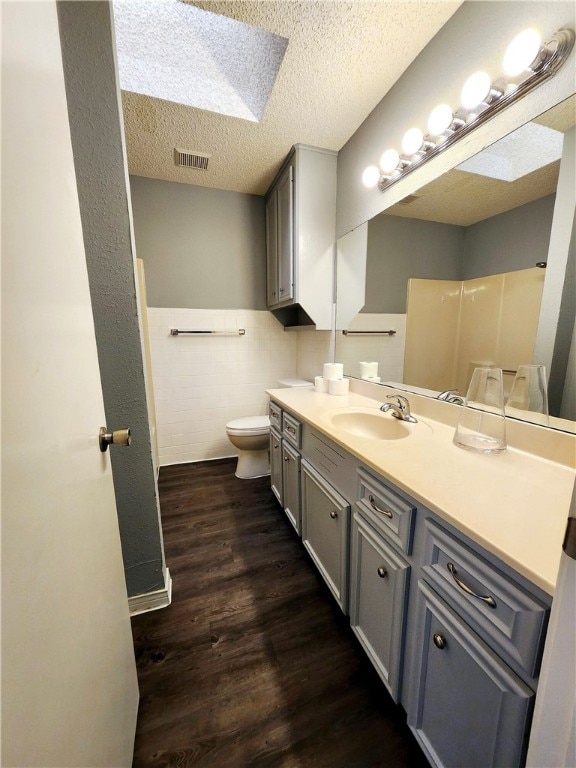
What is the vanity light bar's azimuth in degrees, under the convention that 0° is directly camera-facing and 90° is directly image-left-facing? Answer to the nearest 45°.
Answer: approximately 45°

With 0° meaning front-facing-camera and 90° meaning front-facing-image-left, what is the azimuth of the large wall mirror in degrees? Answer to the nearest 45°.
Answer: approximately 45°

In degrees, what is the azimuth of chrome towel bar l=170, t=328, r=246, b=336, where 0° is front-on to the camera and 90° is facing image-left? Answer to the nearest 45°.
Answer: approximately 0°

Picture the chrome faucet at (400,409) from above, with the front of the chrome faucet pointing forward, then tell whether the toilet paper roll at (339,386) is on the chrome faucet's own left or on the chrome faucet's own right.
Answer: on the chrome faucet's own right

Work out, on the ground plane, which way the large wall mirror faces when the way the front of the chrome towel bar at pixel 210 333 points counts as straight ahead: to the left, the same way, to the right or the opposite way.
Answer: to the right
